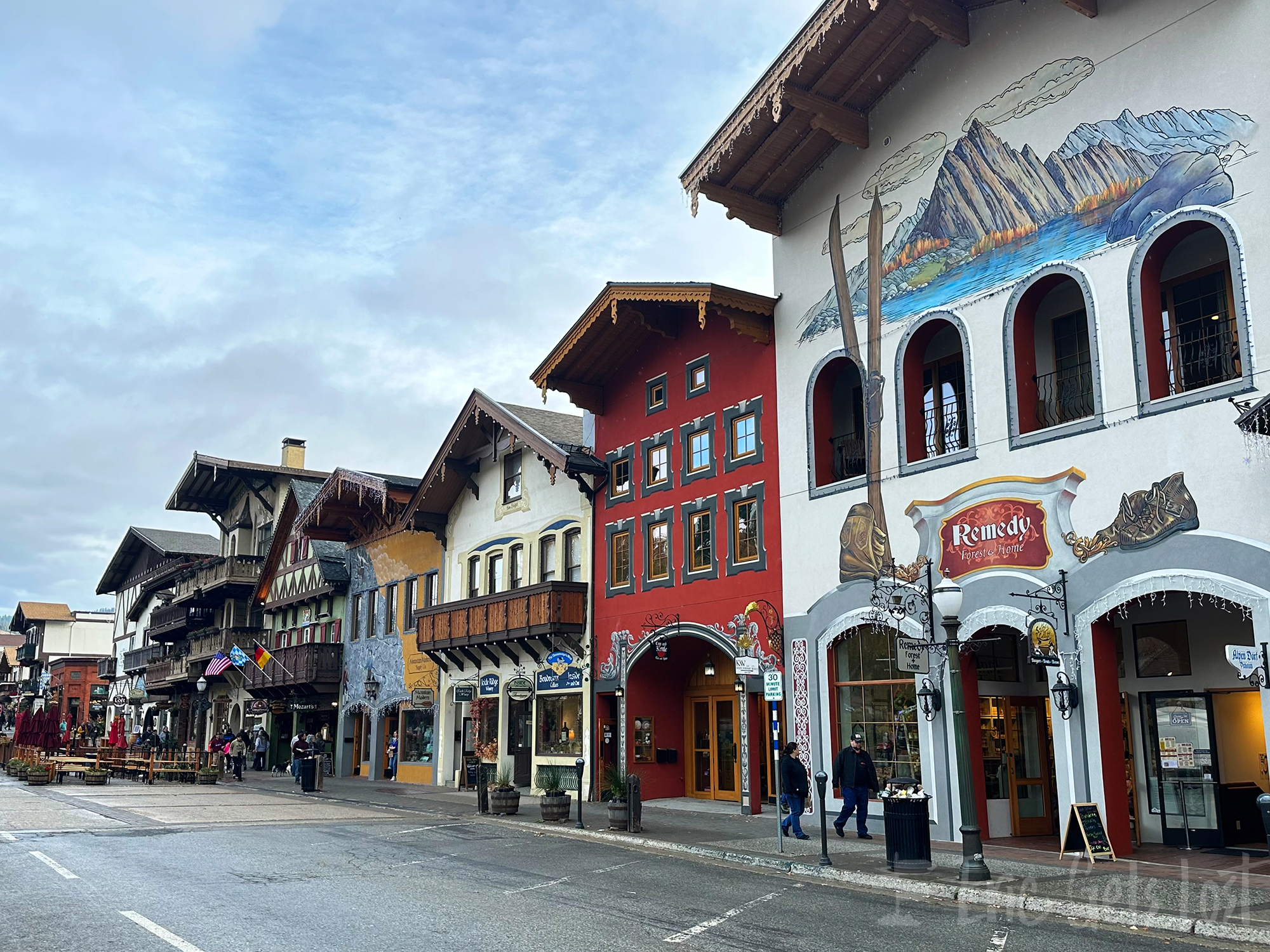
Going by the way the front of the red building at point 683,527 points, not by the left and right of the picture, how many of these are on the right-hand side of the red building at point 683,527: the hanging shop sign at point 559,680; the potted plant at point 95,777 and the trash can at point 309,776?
3

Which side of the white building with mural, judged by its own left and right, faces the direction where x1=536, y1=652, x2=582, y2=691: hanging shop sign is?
right

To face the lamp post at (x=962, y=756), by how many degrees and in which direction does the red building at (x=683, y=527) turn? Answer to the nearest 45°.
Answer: approximately 45° to its left

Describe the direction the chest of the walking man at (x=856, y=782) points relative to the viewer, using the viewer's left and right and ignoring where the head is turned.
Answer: facing the viewer and to the right of the viewer

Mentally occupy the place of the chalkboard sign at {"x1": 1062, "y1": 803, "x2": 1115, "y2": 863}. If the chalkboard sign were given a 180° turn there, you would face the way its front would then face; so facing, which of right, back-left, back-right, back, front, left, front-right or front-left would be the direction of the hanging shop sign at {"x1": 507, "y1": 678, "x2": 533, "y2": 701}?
front

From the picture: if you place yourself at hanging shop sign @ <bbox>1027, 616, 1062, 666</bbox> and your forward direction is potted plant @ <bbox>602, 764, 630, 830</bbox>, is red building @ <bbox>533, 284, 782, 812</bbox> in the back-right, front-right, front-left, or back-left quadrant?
front-right

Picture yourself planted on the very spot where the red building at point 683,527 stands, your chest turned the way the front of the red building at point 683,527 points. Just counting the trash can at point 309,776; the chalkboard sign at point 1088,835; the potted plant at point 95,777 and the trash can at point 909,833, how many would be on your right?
2

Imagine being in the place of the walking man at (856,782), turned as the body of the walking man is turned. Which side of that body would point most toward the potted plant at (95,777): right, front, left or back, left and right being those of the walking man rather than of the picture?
back

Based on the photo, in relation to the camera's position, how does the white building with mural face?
facing the viewer and to the left of the viewer

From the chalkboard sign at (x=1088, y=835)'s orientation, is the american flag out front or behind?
behind

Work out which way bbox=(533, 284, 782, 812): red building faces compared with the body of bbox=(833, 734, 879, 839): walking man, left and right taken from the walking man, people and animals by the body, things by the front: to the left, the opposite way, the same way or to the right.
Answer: to the right

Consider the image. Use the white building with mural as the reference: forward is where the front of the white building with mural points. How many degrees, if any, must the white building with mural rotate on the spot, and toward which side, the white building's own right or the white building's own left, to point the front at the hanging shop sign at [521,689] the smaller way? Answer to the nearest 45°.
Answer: approximately 90° to the white building's own right

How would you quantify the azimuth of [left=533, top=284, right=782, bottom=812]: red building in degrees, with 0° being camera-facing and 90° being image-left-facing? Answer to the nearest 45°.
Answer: approximately 45°

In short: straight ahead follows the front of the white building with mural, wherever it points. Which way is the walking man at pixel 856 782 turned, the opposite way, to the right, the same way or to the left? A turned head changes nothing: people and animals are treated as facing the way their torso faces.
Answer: to the left

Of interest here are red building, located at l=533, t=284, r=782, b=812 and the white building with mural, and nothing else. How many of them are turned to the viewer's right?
0
